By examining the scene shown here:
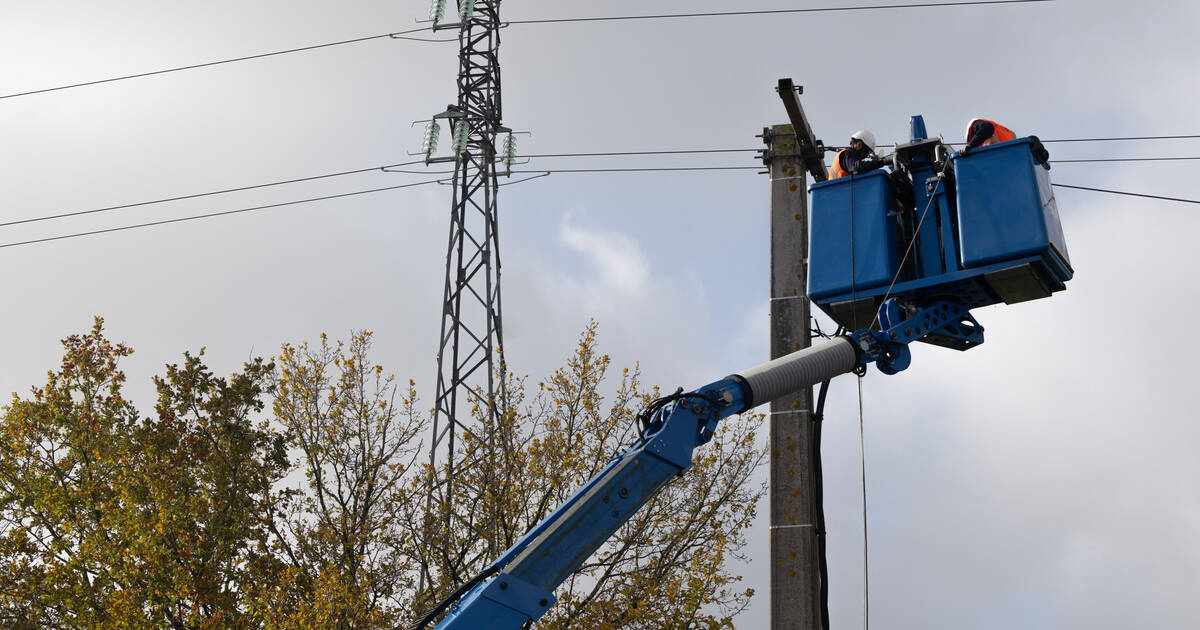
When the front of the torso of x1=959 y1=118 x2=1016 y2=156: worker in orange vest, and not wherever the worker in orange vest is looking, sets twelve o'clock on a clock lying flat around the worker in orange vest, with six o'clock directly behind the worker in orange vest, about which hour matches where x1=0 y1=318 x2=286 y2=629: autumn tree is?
The autumn tree is roughly at 1 o'clock from the worker in orange vest.

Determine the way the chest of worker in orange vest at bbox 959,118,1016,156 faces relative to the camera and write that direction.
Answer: to the viewer's left

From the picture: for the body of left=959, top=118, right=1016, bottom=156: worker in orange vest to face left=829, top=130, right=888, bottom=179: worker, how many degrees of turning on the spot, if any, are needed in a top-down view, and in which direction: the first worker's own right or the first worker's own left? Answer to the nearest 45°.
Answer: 0° — they already face them

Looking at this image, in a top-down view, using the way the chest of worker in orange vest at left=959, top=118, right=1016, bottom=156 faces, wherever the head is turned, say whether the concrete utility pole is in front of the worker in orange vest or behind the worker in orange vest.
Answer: in front

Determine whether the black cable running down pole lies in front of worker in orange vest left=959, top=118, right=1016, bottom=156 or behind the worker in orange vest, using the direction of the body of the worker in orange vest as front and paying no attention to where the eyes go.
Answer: in front
